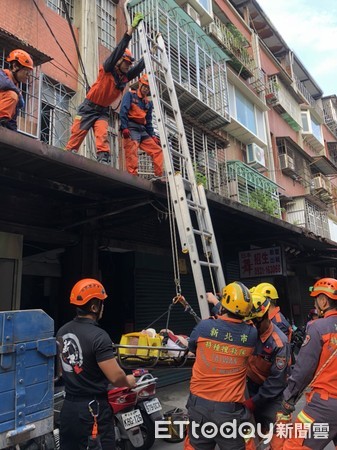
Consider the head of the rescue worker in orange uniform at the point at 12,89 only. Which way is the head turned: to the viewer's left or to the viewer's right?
to the viewer's right

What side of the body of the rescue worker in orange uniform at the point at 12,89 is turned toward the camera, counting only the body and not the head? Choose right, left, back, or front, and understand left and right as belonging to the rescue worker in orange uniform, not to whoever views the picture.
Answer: right

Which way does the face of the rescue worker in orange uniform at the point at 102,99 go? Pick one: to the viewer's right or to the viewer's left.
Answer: to the viewer's right

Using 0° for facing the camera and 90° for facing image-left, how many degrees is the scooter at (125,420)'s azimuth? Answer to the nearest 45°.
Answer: approximately 135°

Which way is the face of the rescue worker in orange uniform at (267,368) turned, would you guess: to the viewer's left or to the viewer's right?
to the viewer's left
